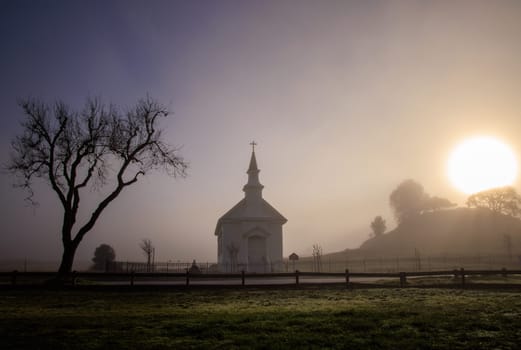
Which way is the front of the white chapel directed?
toward the camera
